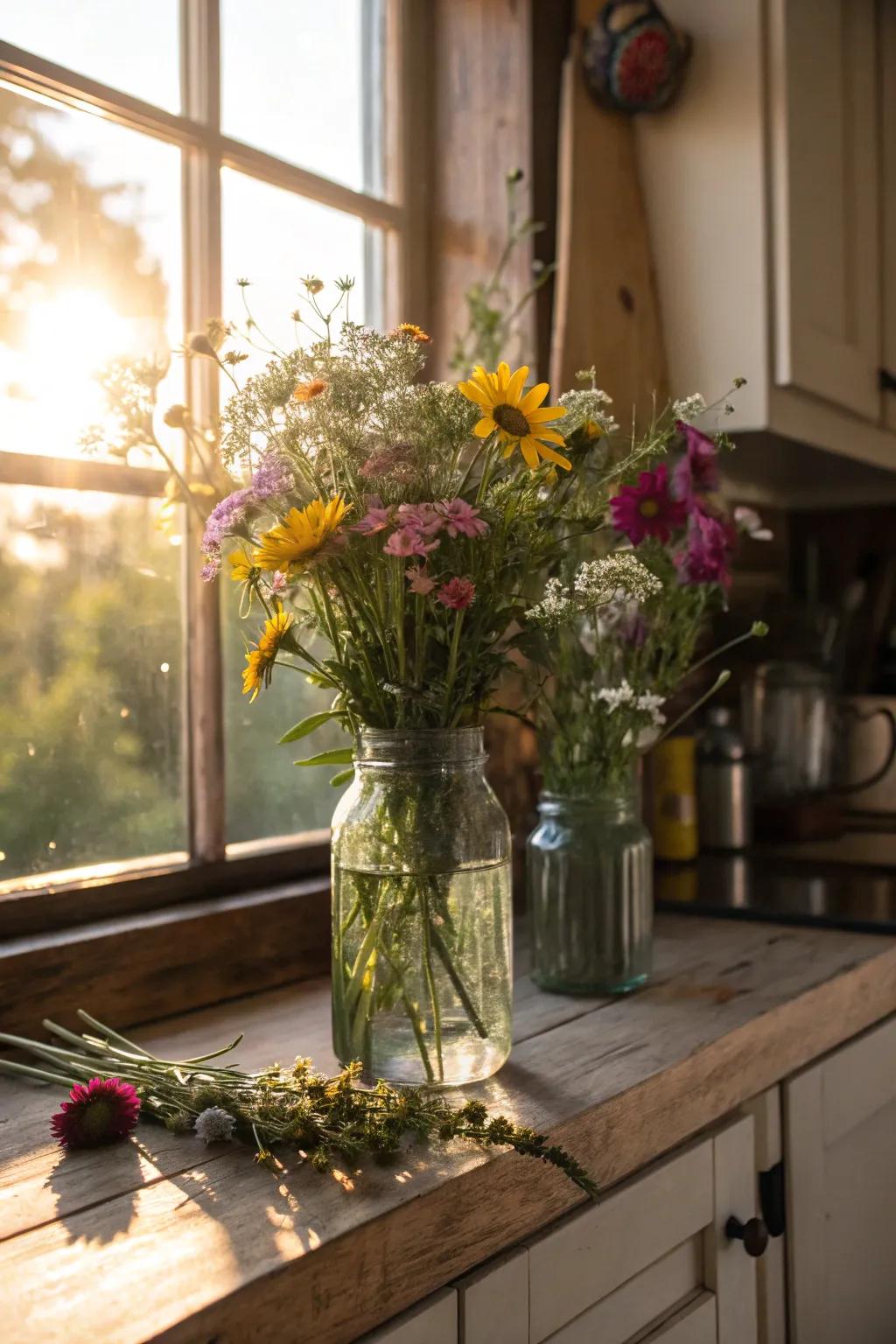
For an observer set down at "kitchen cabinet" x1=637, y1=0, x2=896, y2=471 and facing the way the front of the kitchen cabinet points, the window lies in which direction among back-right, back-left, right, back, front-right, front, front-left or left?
right

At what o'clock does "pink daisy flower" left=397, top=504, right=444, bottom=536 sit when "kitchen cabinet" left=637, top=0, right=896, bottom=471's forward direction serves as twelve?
The pink daisy flower is roughly at 2 o'clock from the kitchen cabinet.

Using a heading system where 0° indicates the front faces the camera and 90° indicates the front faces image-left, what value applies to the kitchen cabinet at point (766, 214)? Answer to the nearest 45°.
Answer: approximately 315°

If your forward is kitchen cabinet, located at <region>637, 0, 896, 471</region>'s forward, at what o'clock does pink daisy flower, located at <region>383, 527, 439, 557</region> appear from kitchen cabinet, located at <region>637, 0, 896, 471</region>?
The pink daisy flower is roughly at 2 o'clock from the kitchen cabinet.

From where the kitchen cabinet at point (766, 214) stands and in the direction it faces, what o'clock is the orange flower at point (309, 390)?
The orange flower is roughly at 2 o'clock from the kitchen cabinet.

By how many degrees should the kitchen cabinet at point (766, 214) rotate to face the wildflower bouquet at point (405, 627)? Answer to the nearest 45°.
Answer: approximately 45° to its right

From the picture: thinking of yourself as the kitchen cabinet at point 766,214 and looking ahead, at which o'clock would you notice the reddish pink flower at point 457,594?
The reddish pink flower is roughly at 2 o'clock from the kitchen cabinet.
